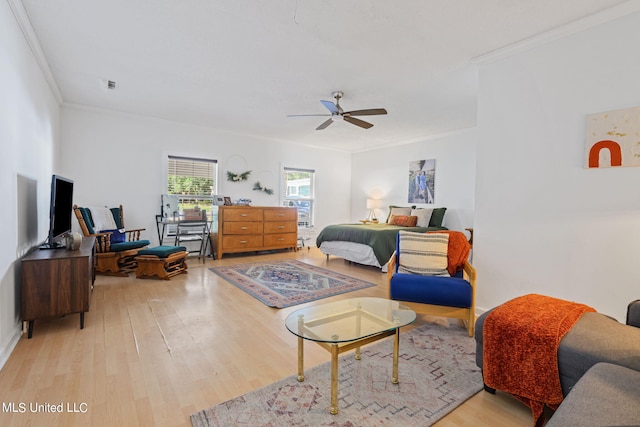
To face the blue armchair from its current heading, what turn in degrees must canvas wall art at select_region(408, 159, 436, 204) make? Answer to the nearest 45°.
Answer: approximately 45° to its left

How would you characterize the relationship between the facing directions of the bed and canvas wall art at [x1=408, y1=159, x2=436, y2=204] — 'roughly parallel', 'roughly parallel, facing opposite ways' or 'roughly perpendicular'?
roughly parallel

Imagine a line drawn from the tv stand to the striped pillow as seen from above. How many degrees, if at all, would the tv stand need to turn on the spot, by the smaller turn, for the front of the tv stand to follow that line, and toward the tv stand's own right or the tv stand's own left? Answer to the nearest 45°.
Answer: approximately 45° to the tv stand's own right

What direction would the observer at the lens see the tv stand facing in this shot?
facing to the right of the viewer

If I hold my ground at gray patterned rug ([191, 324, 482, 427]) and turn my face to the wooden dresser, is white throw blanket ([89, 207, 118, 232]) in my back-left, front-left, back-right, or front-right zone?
front-left

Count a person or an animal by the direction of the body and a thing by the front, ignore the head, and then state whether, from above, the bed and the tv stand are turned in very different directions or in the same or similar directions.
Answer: very different directions

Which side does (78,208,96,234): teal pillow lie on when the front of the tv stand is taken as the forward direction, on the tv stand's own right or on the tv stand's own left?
on the tv stand's own left

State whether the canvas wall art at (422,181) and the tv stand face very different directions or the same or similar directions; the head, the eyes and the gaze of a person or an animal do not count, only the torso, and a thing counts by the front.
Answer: very different directions

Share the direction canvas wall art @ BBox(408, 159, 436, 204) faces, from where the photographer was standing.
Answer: facing the viewer and to the left of the viewer

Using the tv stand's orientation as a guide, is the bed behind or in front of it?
in front

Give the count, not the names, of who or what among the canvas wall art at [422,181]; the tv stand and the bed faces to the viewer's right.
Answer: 1

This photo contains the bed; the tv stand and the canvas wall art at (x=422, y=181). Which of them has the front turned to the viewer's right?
the tv stand

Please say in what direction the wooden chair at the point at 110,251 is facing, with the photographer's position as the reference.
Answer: facing the viewer and to the right of the viewer

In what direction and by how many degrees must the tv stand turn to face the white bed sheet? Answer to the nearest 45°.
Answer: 0° — it already faces it

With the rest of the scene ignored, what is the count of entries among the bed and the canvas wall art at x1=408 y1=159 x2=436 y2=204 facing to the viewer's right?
0

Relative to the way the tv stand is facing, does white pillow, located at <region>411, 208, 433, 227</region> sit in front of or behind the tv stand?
in front

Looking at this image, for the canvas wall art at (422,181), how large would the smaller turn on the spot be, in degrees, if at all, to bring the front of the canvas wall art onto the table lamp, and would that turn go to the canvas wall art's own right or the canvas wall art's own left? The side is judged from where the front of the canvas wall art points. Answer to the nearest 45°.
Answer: approximately 45° to the canvas wall art's own right

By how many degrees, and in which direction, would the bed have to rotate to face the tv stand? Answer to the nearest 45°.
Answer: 0° — it already faces it
